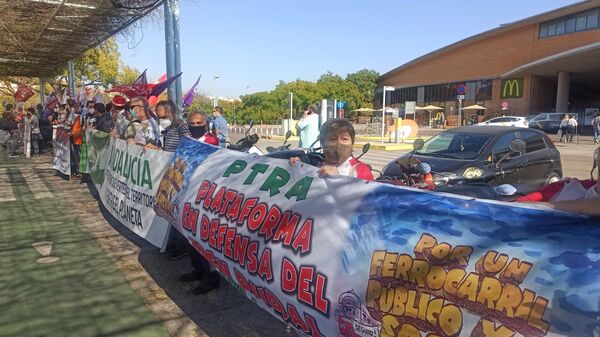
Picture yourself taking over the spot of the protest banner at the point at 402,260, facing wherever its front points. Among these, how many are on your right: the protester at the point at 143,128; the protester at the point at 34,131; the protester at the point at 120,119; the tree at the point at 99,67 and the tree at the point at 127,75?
5

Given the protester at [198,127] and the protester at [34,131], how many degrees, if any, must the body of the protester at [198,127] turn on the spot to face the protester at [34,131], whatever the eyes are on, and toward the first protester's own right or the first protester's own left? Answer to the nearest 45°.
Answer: approximately 90° to the first protester's own right

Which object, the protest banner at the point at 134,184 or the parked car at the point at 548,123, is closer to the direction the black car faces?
the protest banner

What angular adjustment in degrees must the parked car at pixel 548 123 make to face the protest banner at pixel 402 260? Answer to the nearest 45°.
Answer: approximately 90° to its left

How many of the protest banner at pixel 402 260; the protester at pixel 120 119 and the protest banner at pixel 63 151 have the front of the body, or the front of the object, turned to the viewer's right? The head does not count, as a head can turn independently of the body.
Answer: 0

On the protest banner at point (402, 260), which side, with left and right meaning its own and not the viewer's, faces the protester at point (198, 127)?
right

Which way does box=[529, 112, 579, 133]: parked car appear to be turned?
to the viewer's left

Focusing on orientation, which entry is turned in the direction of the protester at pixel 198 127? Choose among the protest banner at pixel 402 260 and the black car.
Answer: the black car

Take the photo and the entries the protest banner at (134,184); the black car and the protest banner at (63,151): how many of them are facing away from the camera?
0

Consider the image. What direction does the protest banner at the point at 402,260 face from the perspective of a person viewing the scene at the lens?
facing the viewer and to the left of the viewer

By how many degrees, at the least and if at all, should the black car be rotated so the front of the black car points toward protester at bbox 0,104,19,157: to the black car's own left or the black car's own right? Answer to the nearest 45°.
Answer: approximately 45° to the black car's own right

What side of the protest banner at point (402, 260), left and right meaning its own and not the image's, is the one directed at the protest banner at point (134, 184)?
right

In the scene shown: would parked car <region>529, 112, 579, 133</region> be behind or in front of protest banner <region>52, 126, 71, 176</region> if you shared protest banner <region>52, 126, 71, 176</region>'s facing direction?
behind
